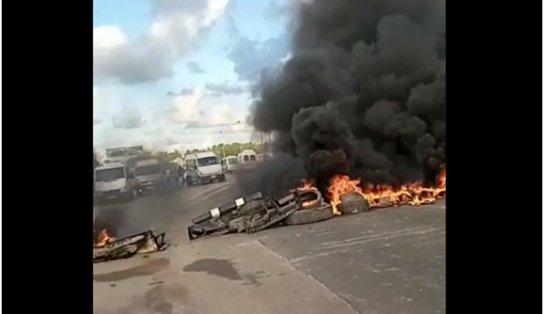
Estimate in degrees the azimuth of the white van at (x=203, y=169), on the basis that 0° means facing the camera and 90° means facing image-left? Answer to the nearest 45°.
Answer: approximately 315°
